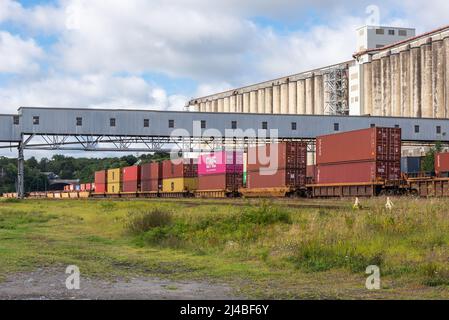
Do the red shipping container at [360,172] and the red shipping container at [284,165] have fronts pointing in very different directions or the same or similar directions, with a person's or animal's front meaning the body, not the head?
same or similar directions

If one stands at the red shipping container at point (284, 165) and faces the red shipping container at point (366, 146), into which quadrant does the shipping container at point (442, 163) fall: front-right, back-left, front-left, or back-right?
front-left

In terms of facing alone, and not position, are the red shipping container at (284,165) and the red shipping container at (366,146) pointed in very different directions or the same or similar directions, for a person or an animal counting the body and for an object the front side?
same or similar directions
